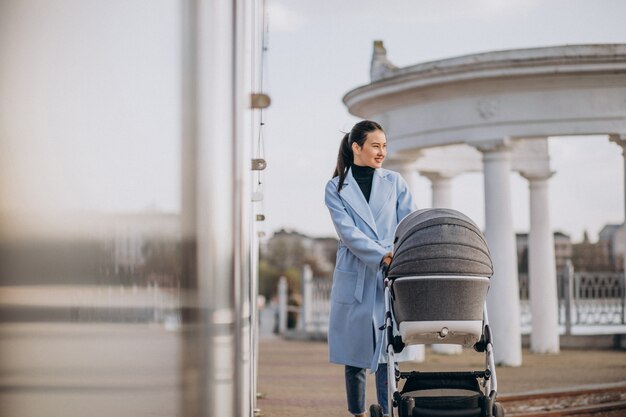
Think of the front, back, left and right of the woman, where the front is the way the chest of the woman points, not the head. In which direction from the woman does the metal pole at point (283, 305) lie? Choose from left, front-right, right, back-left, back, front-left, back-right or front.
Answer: back-left

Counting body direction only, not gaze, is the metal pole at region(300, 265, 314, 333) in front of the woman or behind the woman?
behind

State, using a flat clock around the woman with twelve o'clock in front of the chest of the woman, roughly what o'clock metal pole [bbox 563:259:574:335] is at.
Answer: The metal pole is roughly at 8 o'clock from the woman.

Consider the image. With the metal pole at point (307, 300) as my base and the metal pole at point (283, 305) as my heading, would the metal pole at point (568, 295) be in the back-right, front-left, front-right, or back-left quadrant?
back-right

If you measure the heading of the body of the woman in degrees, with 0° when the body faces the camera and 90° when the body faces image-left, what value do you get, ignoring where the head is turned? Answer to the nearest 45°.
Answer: approximately 315°

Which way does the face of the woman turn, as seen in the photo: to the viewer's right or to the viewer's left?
to the viewer's right

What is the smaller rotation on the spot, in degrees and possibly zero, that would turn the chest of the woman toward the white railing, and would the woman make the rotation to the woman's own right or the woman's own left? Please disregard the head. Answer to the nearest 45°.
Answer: approximately 135° to the woman's own left
